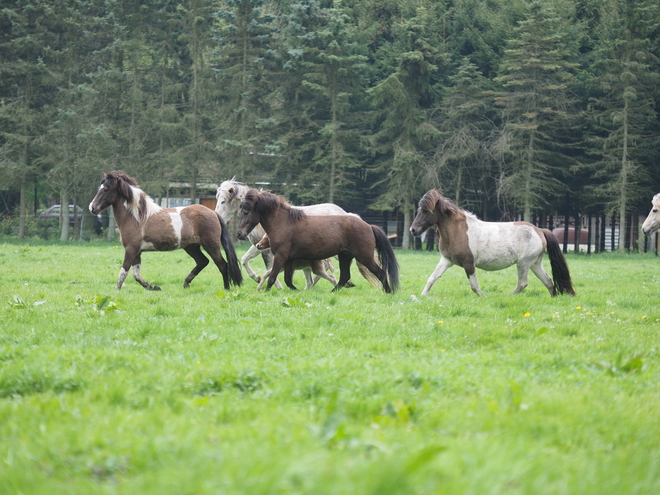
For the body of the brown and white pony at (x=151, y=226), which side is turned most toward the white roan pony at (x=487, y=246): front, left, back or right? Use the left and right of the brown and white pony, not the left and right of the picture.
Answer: back

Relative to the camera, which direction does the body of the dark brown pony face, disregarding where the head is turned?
to the viewer's left

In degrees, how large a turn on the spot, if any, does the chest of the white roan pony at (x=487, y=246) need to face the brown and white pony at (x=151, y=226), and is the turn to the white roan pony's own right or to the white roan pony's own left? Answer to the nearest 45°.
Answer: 0° — it already faces it

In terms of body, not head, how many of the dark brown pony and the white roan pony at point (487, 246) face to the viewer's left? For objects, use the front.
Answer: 2

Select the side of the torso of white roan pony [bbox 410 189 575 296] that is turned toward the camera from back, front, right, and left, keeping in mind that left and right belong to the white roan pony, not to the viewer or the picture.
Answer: left

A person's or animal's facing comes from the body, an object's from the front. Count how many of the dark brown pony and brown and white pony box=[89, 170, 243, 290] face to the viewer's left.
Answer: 2

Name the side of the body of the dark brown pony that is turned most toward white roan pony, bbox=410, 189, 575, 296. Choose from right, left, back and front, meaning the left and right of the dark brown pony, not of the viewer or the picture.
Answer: back

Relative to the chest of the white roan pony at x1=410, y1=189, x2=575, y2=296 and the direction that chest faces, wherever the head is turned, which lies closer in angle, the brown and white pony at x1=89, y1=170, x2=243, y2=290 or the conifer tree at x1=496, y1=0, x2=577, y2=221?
the brown and white pony

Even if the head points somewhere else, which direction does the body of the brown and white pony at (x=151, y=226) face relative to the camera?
to the viewer's left

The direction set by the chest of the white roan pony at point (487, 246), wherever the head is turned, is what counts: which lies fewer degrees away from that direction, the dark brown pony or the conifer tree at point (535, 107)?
the dark brown pony
